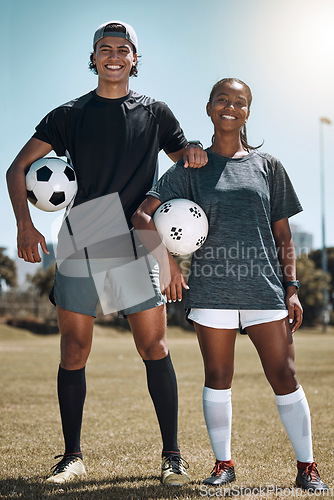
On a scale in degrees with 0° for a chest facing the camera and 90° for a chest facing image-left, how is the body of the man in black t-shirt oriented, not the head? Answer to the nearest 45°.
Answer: approximately 0°

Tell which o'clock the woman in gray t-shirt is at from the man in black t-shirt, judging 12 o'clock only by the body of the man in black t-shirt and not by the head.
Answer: The woman in gray t-shirt is roughly at 10 o'clock from the man in black t-shirt.

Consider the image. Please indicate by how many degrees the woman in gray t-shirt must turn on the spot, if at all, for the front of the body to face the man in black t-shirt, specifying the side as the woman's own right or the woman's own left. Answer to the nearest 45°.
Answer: approximately 90° to the woman's own right

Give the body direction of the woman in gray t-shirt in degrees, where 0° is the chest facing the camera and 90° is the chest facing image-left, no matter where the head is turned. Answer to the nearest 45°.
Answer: approximately 0°

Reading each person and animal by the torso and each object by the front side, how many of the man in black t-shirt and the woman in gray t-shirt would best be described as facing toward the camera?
2
